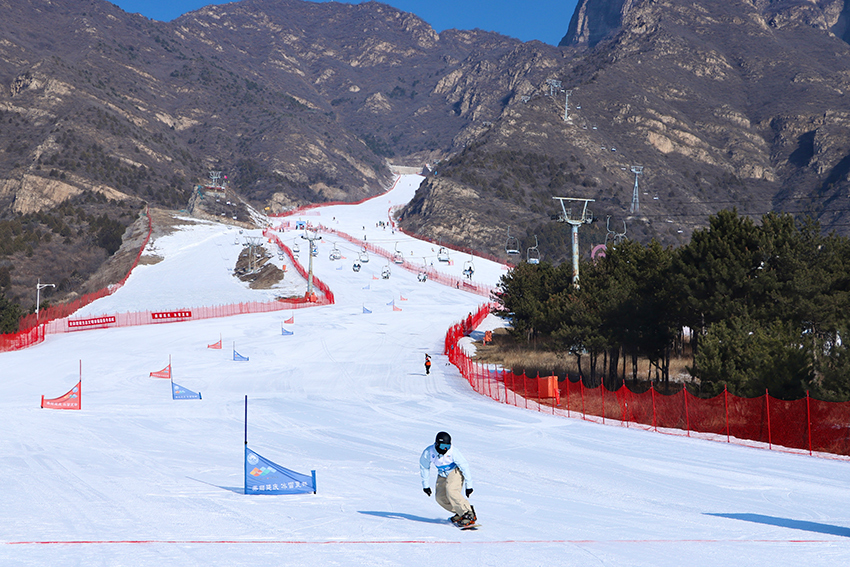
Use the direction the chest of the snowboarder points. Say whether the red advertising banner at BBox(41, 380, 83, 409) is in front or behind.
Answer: behind

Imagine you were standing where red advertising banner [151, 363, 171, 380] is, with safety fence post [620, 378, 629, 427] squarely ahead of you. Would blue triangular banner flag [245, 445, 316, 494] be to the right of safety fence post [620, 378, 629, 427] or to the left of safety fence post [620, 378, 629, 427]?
right

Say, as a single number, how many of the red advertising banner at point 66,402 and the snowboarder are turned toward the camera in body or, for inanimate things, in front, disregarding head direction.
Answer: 2

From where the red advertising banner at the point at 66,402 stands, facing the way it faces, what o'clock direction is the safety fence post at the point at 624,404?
The safety fence post is roughly at 10 o'clock from the red advertising banner.

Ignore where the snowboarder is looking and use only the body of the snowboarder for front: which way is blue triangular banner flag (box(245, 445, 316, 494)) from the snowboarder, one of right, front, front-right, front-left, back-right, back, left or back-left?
back-right

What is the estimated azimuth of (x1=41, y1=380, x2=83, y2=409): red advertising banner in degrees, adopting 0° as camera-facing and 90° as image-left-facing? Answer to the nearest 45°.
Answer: approximately 0°

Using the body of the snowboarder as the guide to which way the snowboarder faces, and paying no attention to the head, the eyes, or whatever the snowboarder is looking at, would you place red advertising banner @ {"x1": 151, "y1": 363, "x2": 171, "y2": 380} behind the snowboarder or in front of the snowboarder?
behind
